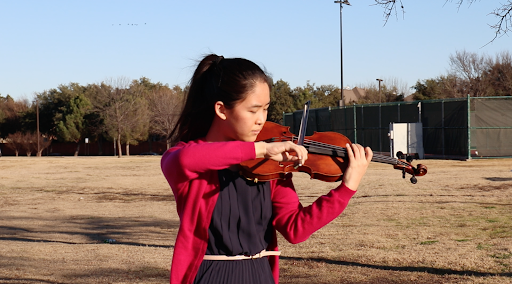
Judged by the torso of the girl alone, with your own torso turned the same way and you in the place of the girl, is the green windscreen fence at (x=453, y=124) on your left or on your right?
on your left

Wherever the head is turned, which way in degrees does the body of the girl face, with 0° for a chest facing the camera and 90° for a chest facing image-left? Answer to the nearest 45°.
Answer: approximately 315°

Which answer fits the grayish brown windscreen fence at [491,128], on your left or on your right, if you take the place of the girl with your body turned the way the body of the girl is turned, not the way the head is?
on your left
